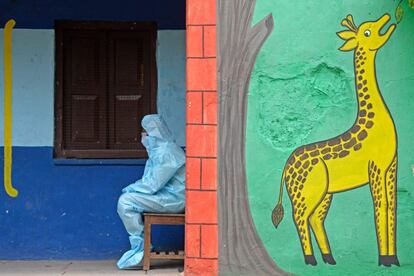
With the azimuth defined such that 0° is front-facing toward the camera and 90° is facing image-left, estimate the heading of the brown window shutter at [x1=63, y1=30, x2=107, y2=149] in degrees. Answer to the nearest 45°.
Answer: approximately 0°

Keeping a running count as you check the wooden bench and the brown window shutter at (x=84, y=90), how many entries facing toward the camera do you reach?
1

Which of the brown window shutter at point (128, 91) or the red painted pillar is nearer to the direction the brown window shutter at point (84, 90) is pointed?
the red painted pillar

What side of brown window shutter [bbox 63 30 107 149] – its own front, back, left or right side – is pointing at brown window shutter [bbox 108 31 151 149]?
left

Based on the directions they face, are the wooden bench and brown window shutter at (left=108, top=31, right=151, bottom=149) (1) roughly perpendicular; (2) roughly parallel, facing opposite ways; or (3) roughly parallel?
roughly perpendicular

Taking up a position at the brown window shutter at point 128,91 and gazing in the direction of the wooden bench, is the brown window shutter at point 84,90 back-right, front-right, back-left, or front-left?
back-right

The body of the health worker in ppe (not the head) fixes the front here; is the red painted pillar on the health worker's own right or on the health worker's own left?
on the health worker's own left

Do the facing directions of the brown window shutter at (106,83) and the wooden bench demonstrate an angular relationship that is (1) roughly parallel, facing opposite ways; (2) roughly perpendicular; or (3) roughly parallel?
roughly perpendicular

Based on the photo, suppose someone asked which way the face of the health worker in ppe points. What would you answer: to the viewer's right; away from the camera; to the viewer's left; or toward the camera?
to the viewer's left
